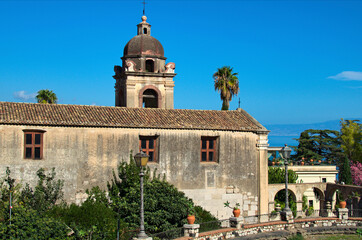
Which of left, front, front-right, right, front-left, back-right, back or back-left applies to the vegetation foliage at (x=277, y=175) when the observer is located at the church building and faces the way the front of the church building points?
front-left

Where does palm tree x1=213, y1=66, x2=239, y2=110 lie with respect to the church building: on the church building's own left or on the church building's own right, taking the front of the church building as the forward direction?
on the church building's own left

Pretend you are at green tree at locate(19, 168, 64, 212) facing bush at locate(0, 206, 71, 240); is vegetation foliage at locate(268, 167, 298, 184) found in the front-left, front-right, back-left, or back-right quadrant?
back-left

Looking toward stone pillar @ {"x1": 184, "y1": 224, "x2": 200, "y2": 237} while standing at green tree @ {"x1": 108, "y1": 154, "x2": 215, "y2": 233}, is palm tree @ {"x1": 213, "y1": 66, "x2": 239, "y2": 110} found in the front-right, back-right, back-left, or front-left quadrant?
back-left
